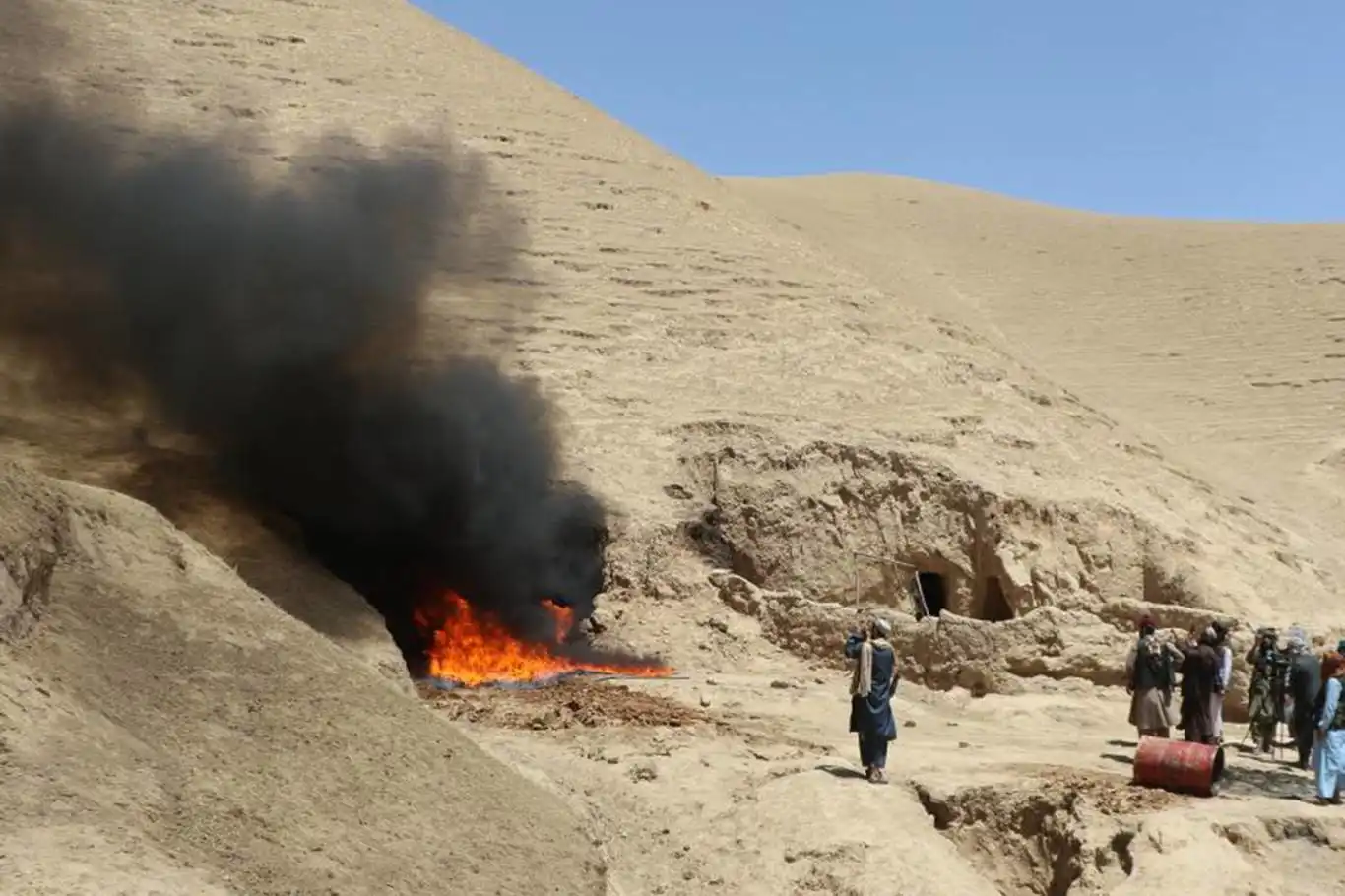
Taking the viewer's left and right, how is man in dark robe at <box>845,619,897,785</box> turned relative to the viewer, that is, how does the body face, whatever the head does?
facing away from the viewer and to the left of the viewer

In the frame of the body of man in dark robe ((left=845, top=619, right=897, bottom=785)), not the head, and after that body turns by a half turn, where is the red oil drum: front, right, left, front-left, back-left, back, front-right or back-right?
front-left

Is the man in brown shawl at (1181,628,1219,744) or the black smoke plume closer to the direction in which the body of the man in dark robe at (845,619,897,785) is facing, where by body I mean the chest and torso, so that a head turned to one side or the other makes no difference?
the black smoke plume

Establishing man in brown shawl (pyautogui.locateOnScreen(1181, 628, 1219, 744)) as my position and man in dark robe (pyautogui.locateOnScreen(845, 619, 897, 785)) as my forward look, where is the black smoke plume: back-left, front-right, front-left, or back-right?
front-right

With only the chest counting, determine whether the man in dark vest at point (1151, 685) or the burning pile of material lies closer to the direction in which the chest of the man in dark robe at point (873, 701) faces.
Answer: the burning pile of material

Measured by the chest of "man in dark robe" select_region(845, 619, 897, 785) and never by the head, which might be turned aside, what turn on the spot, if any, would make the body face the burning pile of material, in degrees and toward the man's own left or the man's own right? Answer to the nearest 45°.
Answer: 0° — they already face it

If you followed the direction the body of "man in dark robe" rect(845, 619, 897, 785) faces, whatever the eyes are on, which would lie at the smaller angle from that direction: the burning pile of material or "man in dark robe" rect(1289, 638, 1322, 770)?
the burning pile of material

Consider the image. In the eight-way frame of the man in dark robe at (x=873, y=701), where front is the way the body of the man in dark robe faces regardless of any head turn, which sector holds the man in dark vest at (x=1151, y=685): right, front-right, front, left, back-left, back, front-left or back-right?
right

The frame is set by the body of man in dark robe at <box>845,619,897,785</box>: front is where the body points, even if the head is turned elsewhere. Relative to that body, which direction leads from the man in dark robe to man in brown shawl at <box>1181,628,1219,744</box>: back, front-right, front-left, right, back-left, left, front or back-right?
right

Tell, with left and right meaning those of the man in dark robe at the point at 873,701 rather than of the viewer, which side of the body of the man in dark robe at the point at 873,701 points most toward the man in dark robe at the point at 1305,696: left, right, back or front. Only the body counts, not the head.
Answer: right

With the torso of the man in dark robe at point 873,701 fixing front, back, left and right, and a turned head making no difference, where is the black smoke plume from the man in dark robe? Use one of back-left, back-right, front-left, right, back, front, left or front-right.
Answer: front
